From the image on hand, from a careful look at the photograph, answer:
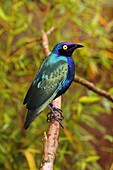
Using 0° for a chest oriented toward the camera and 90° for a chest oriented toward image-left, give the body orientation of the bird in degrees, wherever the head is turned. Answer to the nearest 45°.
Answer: approximately 270°
